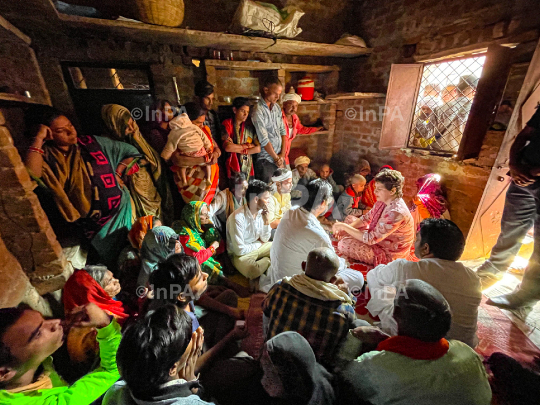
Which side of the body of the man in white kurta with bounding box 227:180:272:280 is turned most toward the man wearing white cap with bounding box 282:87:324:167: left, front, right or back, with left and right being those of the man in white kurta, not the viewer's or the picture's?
left

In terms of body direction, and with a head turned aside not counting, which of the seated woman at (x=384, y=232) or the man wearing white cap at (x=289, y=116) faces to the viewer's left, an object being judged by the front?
the seated woman

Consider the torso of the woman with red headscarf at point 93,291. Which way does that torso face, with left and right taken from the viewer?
facing to the right of the viewer

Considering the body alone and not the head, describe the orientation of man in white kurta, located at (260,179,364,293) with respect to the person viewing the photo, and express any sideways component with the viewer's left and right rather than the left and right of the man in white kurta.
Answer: facing away from the viewer and to the right of the viewer

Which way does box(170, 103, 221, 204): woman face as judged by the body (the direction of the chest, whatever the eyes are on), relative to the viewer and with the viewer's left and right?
facing the viewer and to the right of the viewer

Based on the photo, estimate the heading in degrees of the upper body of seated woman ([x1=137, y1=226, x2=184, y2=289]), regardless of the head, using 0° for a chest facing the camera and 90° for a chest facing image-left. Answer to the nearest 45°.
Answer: approximately 270°

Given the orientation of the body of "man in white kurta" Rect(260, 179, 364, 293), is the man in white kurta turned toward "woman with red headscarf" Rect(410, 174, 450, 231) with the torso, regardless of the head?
yes

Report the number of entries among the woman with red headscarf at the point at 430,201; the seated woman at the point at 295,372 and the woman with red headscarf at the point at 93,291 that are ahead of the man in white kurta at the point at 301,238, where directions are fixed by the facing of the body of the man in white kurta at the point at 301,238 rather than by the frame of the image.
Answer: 1

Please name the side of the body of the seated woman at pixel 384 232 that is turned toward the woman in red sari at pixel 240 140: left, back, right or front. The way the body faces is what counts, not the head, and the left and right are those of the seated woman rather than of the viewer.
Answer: front

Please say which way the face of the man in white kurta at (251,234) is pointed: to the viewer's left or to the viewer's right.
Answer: to the viewer's right
